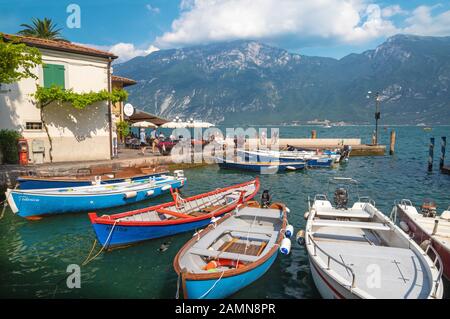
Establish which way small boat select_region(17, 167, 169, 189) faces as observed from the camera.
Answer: facing to the left of the viewer

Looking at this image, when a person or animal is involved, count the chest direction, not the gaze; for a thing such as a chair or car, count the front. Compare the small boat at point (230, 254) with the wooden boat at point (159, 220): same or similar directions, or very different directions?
same or similar directions

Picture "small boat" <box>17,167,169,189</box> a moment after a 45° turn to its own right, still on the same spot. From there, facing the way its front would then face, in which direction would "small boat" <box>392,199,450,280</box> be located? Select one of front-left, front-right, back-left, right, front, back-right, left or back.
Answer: back
